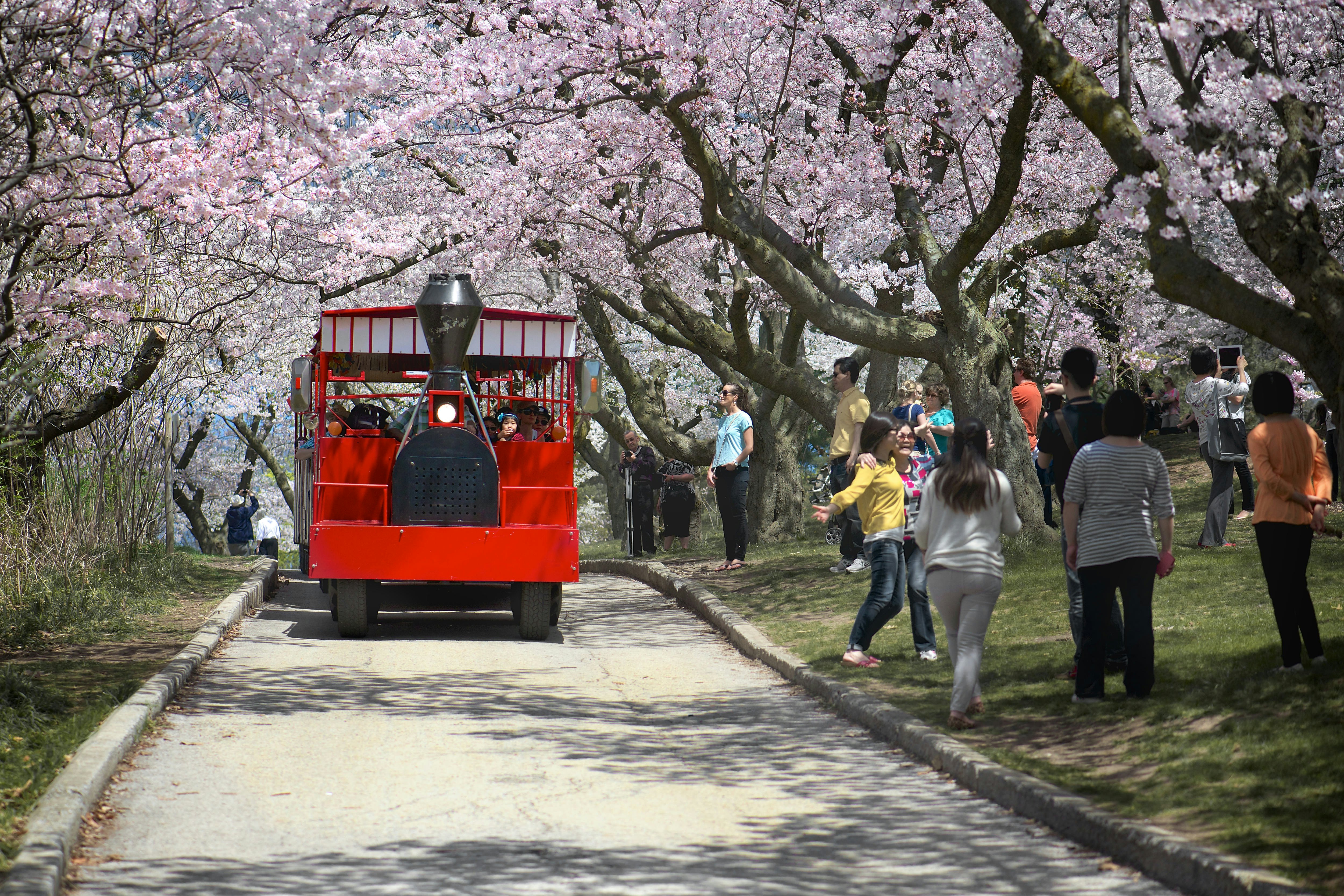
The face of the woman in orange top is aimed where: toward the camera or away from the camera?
away from the camera

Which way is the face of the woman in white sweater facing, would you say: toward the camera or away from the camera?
away from the camera

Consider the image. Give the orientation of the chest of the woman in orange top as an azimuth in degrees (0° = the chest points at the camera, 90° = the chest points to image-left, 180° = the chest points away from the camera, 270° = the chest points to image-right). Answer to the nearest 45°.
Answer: approximately 135°

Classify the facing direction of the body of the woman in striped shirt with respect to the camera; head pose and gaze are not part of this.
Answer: away from the camera

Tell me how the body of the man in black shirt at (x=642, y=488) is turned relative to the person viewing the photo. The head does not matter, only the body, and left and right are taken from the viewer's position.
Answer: facing the viewer and to the left of the viewer

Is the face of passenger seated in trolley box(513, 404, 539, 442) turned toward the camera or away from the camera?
toward the camera

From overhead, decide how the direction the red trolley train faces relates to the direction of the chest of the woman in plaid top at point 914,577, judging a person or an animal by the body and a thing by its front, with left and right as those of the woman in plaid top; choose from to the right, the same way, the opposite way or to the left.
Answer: the same way

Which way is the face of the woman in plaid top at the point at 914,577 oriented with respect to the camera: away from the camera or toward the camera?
toward the camera

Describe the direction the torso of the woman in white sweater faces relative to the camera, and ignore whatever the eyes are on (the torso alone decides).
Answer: away from the camera

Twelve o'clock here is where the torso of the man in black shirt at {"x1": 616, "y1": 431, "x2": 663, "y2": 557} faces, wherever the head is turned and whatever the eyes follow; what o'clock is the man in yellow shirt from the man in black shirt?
The man in yellow shirt is roughly at 10 o'clock from the man in black shirt.

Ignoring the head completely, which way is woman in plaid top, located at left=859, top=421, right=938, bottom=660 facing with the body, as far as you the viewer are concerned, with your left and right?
facing the viewer

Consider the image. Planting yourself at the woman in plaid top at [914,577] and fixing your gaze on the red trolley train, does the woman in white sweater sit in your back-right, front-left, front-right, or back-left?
back-left

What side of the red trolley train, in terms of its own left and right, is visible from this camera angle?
front

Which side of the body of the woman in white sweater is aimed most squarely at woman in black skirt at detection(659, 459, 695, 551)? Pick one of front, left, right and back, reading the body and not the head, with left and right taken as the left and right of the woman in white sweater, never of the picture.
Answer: front

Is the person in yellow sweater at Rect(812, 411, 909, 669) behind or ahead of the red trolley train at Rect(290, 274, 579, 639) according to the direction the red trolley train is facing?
ahead

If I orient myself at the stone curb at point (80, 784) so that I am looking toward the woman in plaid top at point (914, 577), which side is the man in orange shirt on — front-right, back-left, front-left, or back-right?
front-left

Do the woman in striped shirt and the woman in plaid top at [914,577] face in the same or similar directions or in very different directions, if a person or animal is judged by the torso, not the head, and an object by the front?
very different directions
